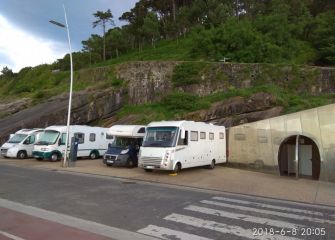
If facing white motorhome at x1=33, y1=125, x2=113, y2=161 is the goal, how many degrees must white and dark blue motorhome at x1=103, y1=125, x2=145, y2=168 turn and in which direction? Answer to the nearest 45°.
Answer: approximately 90° to its right

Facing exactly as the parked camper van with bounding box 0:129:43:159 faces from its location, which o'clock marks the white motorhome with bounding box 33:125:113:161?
The white motorhome is roughly at 9 o'clock from the parked camper van.

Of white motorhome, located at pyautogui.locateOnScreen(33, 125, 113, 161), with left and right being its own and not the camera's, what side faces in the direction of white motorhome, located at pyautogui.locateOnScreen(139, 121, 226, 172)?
left

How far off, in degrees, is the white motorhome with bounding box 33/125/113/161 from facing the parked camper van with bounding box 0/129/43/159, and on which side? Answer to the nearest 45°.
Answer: approximately 90° to its right

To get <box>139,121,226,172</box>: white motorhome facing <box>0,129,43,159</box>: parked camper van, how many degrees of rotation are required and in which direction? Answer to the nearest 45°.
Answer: approximately 90° to its right

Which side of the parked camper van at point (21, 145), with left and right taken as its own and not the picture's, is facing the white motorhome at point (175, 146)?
left

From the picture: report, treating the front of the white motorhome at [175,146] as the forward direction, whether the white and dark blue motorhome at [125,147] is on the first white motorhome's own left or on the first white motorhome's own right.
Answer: on the first white motorhome's own right

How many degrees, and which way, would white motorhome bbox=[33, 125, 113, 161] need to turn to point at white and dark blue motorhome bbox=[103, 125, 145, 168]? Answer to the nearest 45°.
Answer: approximately 90° to its left

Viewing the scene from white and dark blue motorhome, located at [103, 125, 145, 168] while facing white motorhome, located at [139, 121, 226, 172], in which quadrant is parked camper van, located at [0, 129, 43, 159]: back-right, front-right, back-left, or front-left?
back-right

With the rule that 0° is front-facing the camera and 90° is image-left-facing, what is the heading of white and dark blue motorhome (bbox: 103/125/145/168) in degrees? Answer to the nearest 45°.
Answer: approximately 45°

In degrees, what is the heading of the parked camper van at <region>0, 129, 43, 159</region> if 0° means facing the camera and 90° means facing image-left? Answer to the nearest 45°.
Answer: approximately 45°
